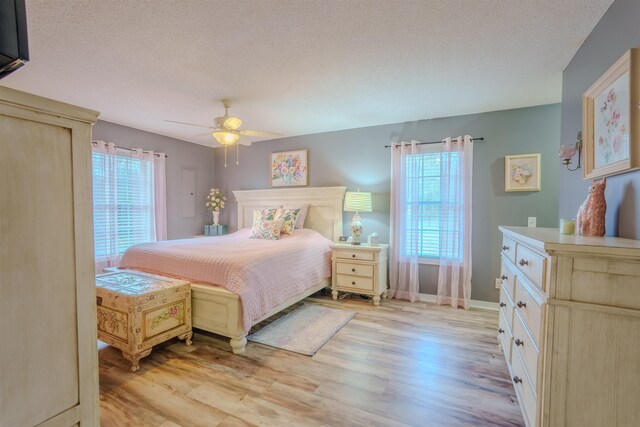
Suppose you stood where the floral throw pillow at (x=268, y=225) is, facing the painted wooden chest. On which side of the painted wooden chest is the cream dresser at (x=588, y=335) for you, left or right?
left

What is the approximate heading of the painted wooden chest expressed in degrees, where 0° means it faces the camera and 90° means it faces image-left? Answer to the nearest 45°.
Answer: approximately 45°

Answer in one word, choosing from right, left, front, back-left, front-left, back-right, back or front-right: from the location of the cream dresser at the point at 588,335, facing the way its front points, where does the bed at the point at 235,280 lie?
front

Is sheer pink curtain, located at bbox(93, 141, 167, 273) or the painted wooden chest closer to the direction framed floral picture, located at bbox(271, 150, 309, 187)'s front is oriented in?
the painted wooden chest

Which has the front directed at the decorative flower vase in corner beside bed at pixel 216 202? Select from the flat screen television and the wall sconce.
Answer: the wall sconce

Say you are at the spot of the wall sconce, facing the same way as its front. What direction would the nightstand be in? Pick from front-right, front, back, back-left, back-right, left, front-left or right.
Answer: front

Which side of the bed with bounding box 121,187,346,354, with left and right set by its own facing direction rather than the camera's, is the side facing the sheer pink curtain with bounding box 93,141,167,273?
right

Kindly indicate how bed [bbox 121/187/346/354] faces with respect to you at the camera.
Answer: facing the viewer and to the left of the viewer

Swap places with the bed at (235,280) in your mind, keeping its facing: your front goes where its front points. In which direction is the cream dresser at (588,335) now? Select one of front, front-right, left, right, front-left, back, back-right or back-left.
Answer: left

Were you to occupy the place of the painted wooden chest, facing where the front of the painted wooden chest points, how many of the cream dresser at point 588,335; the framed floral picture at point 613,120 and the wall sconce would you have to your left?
3

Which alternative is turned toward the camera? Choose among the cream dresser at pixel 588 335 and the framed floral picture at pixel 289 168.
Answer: the framed floral picture

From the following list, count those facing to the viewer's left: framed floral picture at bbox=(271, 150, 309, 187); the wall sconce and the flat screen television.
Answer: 1

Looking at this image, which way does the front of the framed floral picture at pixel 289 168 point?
toward the camera

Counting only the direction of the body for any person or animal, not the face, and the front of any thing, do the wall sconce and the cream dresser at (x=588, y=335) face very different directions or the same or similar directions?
same or similar directions

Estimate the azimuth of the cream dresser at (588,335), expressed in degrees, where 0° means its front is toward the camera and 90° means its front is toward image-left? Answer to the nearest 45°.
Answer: approximately 90°

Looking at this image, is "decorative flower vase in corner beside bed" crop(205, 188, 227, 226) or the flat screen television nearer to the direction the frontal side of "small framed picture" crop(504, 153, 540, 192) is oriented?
the flat screen television
